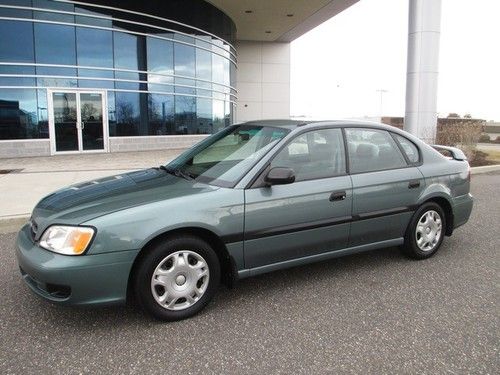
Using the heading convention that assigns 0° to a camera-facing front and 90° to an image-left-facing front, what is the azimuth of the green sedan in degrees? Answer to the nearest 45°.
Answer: approximately 45°

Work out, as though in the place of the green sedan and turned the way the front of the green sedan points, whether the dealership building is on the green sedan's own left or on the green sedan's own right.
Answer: on the green sedan's own right
